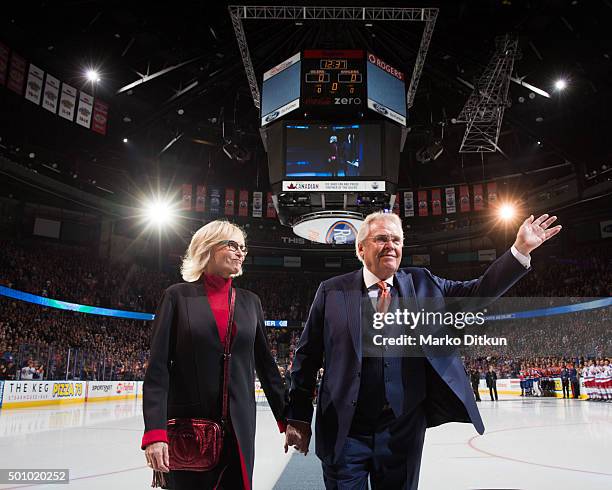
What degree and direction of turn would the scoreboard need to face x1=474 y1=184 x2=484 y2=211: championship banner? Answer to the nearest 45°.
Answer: approximately 135° to its left

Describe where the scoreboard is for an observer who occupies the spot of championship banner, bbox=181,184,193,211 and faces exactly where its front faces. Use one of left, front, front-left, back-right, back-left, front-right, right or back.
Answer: front

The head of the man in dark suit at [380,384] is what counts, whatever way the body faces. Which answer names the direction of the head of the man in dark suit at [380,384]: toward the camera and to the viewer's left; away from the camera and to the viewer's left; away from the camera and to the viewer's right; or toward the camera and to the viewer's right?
toward the camera and to the viewer's right

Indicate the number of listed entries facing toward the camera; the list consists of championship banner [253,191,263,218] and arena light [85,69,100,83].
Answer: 2

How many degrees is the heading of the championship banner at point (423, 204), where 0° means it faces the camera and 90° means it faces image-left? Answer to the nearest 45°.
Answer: approximately 0°

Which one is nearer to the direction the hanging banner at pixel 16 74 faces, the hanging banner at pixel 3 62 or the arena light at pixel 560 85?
the arena light

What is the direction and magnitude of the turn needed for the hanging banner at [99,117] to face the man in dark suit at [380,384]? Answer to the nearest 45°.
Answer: approximately 45° to its right

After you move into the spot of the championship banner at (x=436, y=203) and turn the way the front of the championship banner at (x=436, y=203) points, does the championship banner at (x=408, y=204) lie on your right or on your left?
on your right

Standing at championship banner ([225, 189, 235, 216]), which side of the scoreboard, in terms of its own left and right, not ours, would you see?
back

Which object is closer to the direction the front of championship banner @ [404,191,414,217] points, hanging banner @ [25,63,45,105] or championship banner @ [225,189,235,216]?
the hanging banner

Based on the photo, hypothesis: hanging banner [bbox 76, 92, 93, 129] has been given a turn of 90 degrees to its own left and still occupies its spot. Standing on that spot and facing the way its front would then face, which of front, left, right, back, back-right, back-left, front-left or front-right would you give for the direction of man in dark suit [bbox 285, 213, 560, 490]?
back-right

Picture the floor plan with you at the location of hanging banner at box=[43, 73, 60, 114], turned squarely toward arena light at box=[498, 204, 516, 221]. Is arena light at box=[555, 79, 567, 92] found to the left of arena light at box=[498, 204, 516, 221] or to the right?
right

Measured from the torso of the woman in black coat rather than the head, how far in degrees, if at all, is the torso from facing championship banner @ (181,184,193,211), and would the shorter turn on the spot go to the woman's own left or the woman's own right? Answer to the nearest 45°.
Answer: approximately 135° to the woman's own left

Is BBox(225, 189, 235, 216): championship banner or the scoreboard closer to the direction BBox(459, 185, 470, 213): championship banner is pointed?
the scoreboard

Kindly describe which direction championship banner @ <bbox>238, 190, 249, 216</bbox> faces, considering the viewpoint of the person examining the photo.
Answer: facing the viewer

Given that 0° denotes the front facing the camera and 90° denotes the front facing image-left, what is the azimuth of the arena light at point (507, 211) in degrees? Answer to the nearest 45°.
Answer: approximately 0°

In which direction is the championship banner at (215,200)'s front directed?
toward the camera

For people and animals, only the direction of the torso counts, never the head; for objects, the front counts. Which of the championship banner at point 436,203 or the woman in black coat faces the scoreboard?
the championship banner

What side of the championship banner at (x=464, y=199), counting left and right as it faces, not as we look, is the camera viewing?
front
